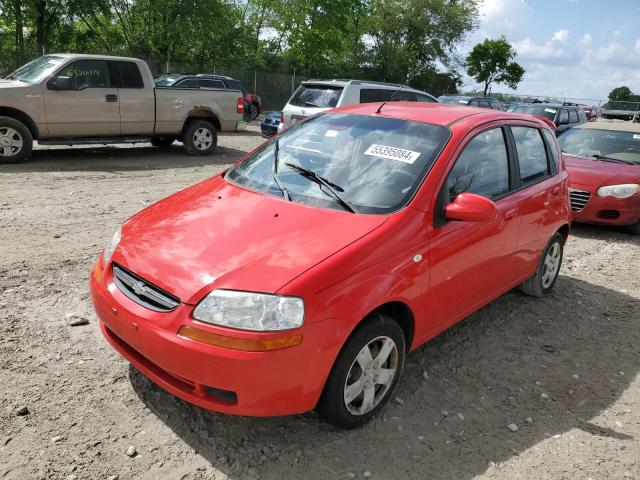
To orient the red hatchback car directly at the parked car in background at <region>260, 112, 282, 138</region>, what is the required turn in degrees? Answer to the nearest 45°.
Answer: approximately 135° to its right

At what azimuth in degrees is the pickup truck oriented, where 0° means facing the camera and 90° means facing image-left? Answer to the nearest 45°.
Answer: approximately 90°

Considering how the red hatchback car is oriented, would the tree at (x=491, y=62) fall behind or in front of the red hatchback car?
behind

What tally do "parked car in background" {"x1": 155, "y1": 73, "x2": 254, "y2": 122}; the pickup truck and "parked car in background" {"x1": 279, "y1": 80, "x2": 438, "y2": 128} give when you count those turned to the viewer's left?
2

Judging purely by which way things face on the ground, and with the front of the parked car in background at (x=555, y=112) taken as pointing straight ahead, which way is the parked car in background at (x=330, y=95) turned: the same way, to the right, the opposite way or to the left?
the opposite way

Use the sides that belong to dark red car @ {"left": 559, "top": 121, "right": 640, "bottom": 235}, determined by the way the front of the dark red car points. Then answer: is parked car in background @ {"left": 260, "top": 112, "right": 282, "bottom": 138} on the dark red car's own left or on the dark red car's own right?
on the dark red car's own right

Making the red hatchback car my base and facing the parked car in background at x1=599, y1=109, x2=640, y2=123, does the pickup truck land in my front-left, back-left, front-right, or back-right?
front-left

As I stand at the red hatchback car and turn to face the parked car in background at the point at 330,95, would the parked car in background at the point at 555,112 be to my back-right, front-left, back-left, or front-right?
front-right

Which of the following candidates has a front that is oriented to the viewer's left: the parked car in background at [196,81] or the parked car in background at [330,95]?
the parked car in background at [196,81]

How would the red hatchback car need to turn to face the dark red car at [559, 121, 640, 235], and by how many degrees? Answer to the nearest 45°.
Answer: approximately 180°

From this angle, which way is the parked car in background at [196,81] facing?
to the viewer's left

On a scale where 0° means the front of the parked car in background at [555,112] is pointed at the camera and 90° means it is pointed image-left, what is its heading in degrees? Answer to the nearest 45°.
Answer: approximately 45°

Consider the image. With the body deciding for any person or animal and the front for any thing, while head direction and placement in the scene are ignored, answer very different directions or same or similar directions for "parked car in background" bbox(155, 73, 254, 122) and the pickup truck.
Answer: same or similar directions

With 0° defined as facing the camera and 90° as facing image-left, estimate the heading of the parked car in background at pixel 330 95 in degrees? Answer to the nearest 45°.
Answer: approximately 225°

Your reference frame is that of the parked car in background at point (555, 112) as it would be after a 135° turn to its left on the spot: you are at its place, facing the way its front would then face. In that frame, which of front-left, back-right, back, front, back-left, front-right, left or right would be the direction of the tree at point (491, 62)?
left

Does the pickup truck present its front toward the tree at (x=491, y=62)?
no
